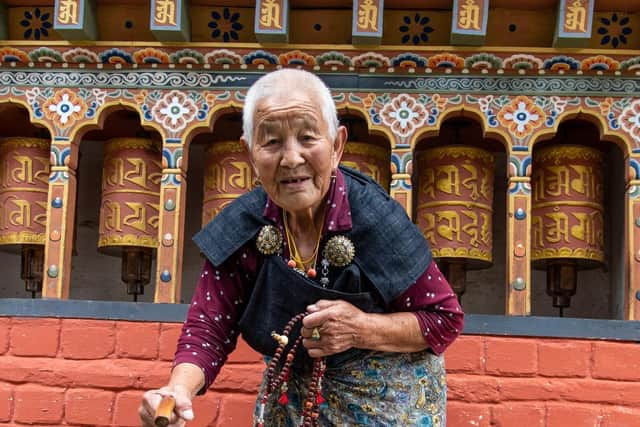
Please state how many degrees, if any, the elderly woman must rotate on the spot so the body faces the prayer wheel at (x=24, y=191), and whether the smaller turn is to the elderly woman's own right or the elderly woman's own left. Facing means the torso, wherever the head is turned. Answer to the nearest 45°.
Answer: approximately 135° to the elderly woman's own right

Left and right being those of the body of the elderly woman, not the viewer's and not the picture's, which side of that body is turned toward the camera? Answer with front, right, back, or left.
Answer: front

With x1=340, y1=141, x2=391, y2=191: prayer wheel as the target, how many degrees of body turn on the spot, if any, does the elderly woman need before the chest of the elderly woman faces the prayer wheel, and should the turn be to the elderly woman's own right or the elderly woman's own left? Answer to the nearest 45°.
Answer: approximately 180°

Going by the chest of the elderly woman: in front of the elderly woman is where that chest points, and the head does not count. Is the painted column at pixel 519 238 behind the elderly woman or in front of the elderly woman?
behind

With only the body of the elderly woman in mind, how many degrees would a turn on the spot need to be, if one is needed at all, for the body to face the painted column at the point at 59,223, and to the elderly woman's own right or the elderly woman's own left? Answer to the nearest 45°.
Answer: approximately 135° to the elderly woman's own right

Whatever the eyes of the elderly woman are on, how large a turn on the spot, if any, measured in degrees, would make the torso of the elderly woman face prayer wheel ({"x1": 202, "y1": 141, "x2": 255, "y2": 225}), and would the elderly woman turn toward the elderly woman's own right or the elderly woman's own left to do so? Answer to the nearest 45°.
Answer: approximately 180°

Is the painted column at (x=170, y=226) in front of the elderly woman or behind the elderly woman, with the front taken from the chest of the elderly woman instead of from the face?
behind

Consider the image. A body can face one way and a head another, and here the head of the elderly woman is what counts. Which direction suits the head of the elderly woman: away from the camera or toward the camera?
toward the camera

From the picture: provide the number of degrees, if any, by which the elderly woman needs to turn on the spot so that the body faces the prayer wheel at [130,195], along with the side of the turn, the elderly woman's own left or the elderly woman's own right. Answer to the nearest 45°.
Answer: approximately 135° to the elderly woman's own right
